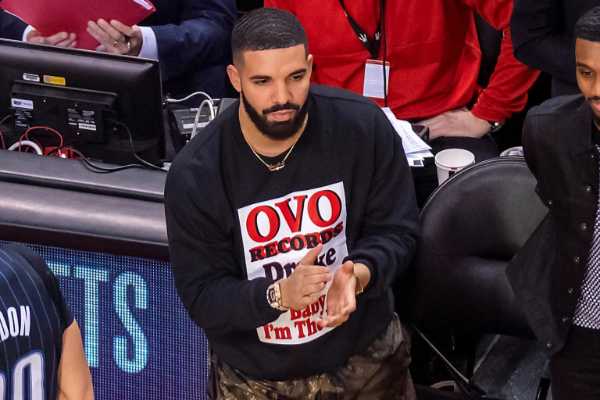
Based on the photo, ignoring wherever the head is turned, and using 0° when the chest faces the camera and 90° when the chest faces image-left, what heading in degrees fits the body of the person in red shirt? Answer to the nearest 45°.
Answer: approximately 0°

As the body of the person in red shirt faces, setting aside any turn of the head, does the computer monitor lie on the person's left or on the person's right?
on the person's right

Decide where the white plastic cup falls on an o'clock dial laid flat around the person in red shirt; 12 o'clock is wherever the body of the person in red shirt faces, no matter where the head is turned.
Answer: The white plastic cup is roughly at 12 o'clock from the person in red shirt.

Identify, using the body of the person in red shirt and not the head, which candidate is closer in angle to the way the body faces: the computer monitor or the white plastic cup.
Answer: the white plastic cup

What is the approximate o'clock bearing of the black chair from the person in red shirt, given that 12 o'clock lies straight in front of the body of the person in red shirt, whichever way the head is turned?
The black chair is roughly at 12 o'clock from the person in red shirt.
